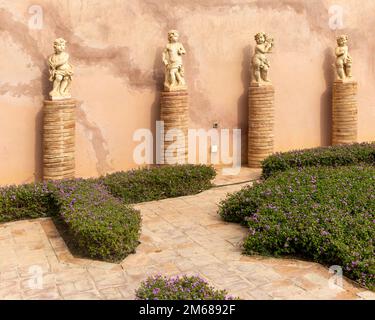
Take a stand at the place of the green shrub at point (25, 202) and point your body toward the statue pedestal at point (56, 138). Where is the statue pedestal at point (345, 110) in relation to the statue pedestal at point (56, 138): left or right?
right

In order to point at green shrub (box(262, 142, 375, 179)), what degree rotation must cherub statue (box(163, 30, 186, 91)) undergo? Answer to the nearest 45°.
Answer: approximately 90° to its left

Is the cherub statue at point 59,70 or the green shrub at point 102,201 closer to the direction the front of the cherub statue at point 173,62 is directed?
the green shrub

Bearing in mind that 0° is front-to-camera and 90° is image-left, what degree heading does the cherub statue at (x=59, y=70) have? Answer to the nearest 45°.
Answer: approximately 0°

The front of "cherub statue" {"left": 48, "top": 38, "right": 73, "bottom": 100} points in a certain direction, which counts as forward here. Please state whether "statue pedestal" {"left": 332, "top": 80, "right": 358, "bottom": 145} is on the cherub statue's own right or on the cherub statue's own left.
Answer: on the cherub statue's own left

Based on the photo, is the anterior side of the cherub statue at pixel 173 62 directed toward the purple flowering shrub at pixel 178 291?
yes

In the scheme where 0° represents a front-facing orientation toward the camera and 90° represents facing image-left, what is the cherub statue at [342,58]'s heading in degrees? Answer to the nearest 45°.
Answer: approximately 0°

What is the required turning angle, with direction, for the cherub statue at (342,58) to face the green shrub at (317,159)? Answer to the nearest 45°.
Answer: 0° — it already faces it
